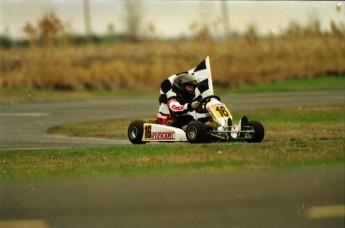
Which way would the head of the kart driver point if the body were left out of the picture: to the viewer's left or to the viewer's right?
to the viewer's right

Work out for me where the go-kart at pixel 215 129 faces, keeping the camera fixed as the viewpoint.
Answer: facing the viewer and to the right of the viewer

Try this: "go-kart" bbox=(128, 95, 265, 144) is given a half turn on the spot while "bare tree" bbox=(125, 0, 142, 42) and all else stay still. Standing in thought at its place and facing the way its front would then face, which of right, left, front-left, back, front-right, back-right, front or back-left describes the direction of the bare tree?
front-right
